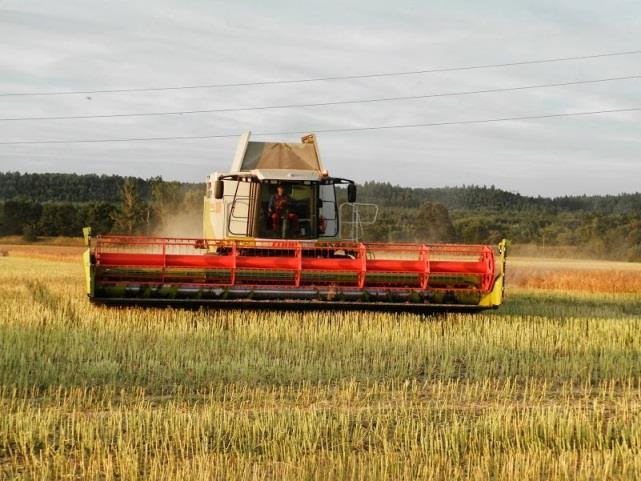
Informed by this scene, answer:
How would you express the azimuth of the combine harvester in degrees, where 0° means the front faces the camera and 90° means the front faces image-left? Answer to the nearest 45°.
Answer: approximately 0°

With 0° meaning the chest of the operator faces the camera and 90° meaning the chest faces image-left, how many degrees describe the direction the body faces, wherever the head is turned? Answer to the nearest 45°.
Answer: approximately 0°
